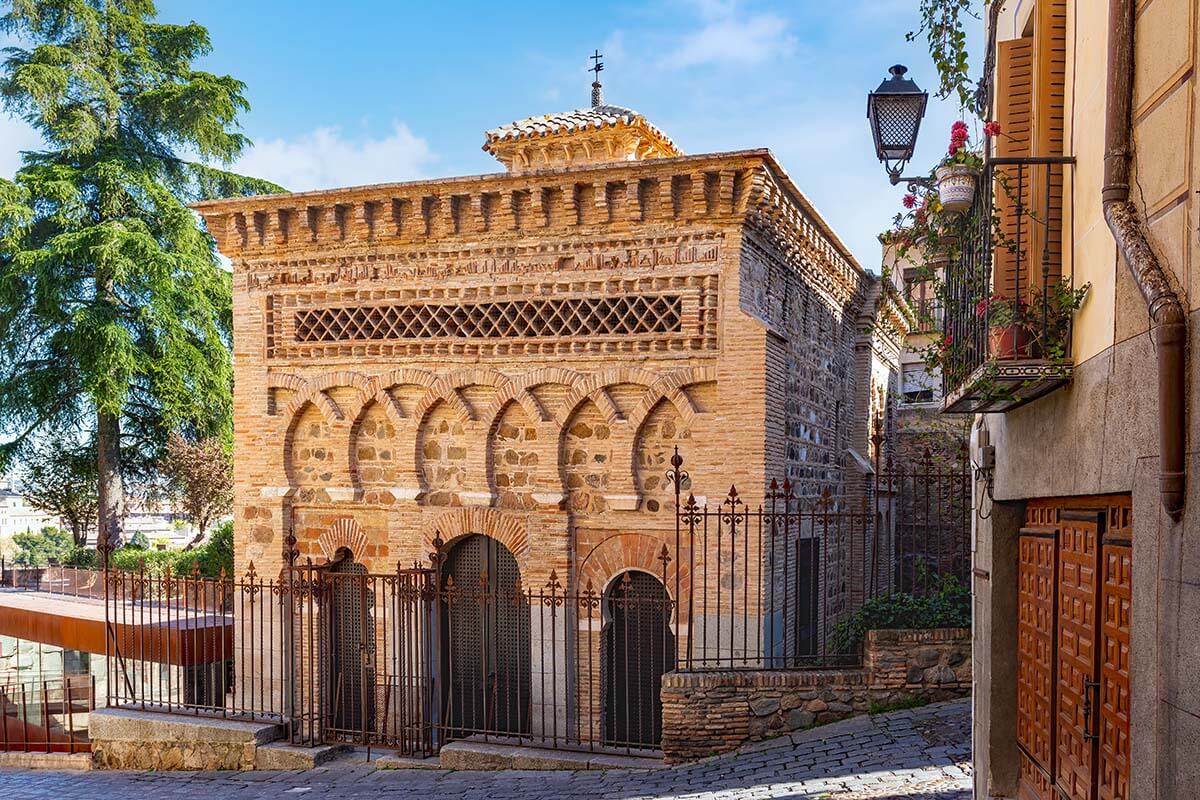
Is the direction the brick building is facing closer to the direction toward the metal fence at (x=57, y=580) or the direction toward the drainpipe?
the drainpipe

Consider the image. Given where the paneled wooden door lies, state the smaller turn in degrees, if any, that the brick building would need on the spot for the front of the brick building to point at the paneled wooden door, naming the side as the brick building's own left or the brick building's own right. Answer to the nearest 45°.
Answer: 0° — it already faces it

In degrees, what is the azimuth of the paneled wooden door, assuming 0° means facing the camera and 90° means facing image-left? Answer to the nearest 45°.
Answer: approximately 45°

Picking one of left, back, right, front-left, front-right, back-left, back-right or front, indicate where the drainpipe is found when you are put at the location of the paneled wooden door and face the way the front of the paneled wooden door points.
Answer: front-left

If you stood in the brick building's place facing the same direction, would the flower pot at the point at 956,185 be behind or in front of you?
in front

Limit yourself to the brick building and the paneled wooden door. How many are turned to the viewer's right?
0

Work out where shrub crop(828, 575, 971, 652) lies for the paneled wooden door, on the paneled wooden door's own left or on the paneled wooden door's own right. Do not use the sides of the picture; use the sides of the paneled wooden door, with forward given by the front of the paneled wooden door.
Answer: on the paneled wooden door's own right

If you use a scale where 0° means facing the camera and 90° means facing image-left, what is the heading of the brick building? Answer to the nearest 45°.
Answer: approximately 0°
